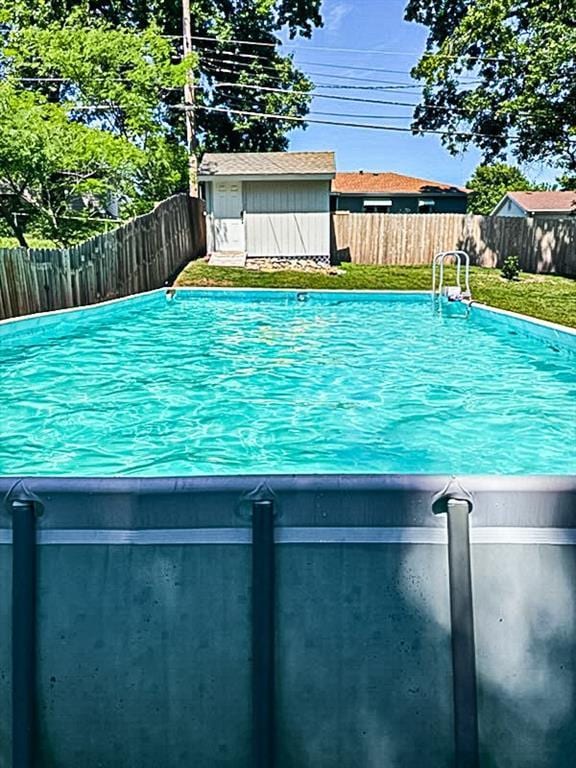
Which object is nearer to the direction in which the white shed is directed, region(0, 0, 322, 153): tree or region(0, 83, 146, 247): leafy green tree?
the leafy green tree

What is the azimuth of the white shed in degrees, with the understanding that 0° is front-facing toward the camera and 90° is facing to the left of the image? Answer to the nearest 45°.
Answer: approximately 0°

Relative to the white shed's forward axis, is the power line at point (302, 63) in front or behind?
behind

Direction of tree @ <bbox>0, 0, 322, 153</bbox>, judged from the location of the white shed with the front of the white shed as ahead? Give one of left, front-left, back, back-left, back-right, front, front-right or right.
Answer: back

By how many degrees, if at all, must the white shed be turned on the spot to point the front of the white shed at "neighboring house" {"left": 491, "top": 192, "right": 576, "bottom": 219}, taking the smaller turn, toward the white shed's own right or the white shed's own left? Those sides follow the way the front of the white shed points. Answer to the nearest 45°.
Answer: approximately 135° to the white shed's own left

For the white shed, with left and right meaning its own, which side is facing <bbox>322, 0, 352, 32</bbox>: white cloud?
back

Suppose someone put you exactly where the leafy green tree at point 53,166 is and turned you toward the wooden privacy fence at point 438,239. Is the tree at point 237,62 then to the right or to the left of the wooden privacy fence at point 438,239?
left

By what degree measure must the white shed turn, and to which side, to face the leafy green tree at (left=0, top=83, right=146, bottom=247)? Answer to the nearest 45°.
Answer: approximately 45° to its right

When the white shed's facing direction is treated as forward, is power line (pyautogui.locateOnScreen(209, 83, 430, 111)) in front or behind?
behind
